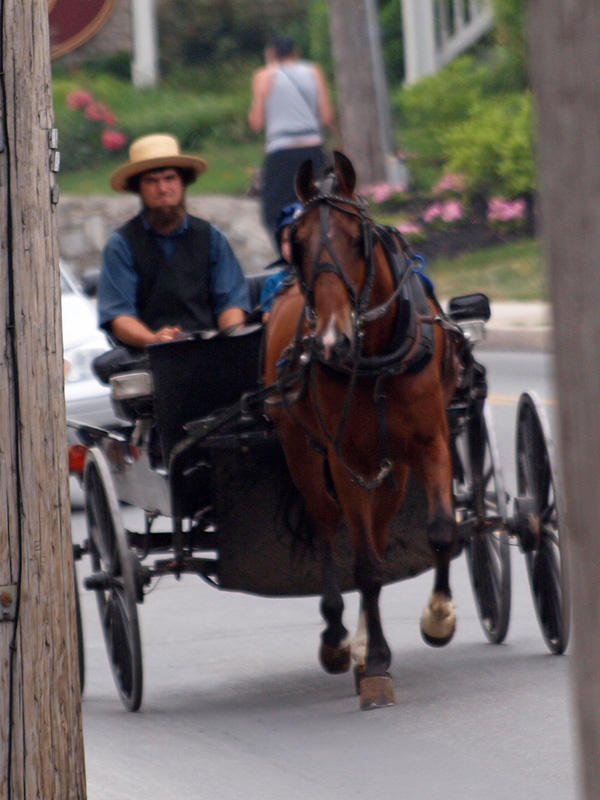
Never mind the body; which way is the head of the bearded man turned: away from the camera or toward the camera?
toward the camera

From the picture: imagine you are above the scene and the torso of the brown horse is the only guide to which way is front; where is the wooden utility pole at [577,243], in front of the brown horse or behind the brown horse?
in front

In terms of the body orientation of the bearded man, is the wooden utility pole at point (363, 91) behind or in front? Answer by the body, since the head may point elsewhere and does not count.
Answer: behind

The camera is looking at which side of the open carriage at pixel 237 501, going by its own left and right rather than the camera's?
front

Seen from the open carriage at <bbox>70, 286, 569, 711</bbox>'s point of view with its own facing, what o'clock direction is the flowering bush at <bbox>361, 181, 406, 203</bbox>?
The flowering bush is roughly at 6 o'clock from the open carriage.

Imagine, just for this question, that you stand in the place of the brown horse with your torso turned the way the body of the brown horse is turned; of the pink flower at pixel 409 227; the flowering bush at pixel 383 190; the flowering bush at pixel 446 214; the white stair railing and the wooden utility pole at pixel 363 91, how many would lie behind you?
5

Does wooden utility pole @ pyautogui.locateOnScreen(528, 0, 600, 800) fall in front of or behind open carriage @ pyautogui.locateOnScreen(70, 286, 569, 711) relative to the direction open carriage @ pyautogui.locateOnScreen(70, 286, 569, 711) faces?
in front

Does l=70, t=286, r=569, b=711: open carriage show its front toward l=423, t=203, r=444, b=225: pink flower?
no

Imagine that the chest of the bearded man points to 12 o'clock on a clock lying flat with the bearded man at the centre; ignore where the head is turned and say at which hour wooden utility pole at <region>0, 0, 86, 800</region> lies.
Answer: The wooden utility pole is roughly at 12 o'clock from the bearded man.

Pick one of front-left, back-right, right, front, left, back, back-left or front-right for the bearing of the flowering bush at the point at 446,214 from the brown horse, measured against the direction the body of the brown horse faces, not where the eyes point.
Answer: back

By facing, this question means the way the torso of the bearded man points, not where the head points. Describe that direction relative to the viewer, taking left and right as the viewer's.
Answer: facing the viewer

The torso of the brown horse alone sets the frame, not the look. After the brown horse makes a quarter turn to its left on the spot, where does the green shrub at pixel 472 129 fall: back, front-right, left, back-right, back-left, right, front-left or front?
left

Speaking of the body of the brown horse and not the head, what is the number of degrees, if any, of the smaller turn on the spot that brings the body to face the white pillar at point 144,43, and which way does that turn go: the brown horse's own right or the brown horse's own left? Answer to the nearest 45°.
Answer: approximately 180°

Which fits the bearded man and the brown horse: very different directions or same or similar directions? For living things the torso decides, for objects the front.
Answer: same or similar directions

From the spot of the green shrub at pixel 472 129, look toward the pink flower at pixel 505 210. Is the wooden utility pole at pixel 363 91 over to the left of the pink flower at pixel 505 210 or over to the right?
right

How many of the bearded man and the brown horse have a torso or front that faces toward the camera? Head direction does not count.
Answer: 2

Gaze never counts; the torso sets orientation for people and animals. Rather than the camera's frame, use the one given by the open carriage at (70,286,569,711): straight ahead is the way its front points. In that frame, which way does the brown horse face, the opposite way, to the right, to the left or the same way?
the same way

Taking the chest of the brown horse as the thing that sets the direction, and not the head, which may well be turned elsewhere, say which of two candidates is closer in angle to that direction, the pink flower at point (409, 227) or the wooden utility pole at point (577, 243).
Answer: the wooden utility pole

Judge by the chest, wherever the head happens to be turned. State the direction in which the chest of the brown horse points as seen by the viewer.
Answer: toward the camera

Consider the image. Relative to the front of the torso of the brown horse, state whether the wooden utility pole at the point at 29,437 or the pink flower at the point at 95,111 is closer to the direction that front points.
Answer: the wooden utility pole

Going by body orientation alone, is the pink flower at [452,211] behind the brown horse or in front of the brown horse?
behind

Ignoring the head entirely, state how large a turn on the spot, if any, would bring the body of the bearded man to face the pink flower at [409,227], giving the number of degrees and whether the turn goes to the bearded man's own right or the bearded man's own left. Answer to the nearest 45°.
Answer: approximately 180°
